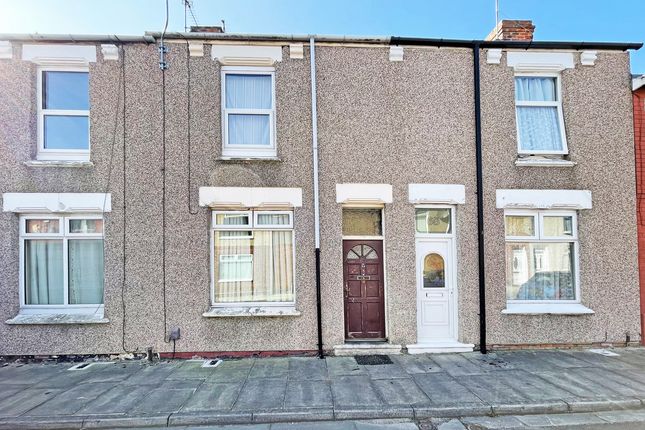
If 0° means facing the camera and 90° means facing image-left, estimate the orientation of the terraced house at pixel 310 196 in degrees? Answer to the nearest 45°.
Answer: approximately 0°
